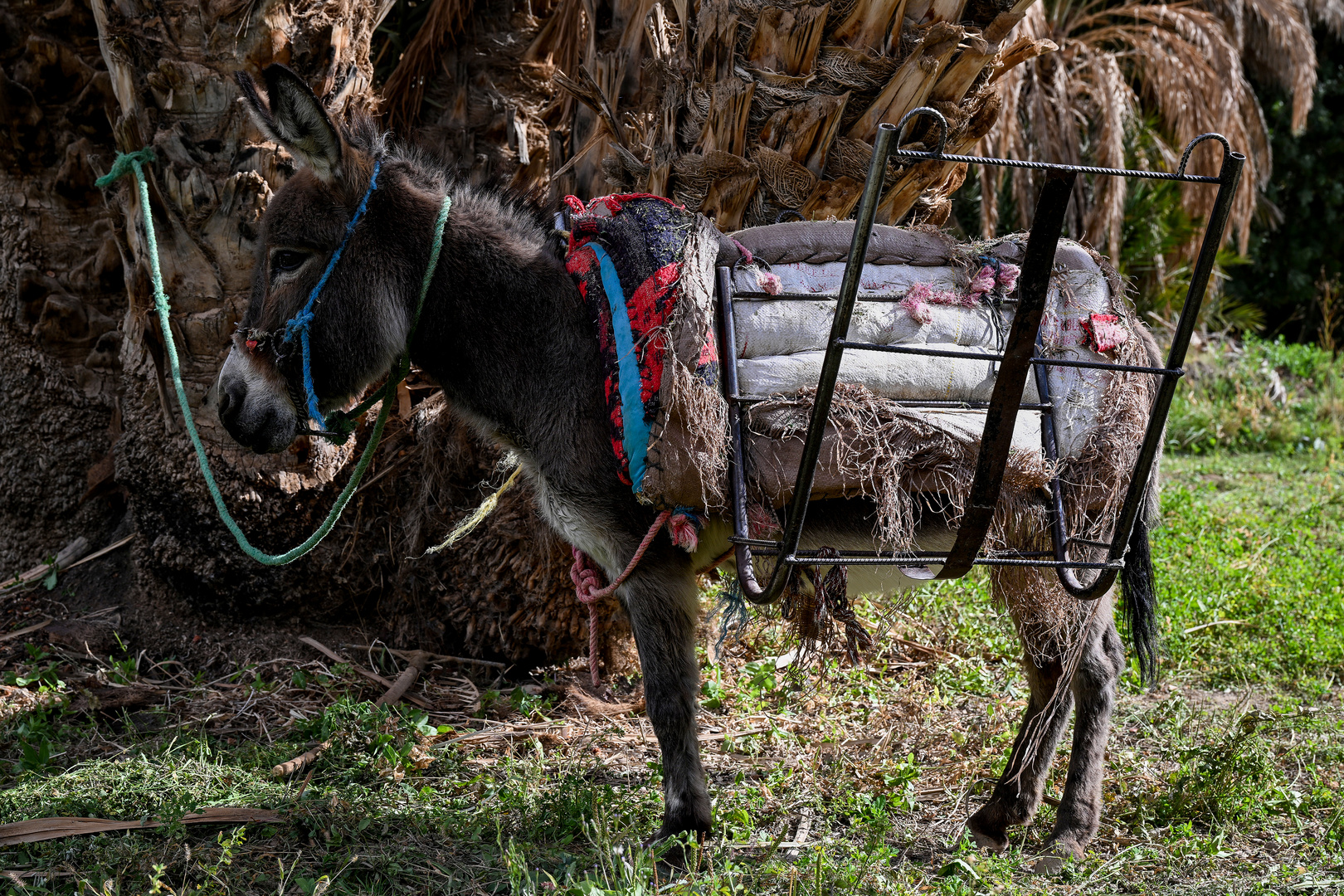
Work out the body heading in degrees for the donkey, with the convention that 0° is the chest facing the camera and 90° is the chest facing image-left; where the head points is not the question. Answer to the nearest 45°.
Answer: approximately 90°
